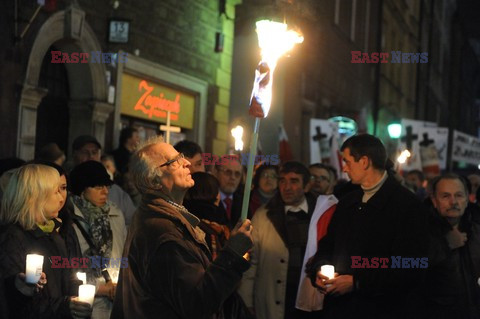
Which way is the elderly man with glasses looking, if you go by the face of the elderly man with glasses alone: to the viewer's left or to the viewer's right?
to the viewer's right

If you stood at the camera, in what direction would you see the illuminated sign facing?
facing the viewer and to the right of the viewer

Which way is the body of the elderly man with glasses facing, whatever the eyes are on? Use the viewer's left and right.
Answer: facing to the right of the viewer

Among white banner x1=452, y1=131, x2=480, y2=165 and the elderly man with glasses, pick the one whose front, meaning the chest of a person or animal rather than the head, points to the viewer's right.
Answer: the elderly man with glasses

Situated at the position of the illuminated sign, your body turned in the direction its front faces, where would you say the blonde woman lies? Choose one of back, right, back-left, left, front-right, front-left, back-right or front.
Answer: front-right

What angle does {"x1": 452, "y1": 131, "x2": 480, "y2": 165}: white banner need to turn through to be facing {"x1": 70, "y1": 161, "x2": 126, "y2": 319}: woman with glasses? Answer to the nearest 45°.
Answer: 0° — it already faces them

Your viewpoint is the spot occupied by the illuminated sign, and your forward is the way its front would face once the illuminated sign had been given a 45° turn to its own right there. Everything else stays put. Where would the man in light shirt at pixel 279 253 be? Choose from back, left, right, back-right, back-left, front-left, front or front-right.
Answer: front

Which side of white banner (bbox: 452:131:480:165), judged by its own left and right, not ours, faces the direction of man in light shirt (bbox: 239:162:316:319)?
front

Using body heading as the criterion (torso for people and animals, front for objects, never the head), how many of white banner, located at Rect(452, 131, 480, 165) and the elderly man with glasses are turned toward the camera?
1

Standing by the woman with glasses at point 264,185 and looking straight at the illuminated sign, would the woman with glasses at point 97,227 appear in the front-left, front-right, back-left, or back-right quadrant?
back-left

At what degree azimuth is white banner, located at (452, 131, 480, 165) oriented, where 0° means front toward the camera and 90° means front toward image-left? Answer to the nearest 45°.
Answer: approximately 0°

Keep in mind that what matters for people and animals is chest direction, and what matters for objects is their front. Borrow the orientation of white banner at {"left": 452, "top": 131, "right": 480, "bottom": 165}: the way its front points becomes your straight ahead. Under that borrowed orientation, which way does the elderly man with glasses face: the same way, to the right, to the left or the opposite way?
to the left

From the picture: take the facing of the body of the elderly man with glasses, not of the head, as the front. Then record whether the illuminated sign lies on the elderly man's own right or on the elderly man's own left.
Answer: on the elderly man's own left

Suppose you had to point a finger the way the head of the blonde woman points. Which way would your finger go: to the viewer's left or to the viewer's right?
to the viewer's right
